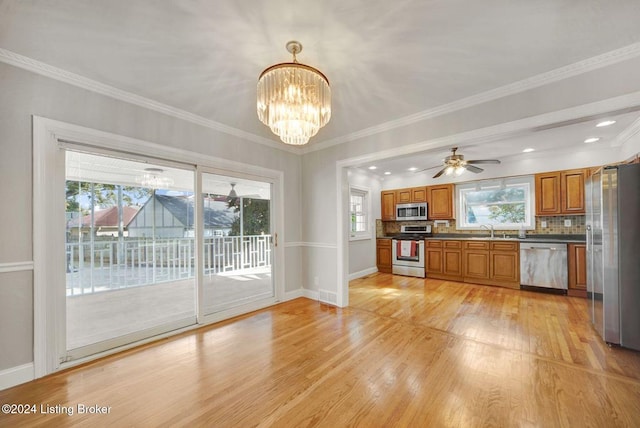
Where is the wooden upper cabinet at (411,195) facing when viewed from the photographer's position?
facing the viewer

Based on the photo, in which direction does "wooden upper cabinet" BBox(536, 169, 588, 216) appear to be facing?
toward the camera

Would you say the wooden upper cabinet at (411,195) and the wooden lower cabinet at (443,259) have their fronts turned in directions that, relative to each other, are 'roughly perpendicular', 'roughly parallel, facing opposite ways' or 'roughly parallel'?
roughly parallel

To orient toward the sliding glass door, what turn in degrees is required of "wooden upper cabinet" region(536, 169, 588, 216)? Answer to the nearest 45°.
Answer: approximately 45° to its right

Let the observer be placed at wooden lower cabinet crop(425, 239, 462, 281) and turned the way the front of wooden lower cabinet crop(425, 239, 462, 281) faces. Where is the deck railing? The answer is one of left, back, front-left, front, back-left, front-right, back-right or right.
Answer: front-right

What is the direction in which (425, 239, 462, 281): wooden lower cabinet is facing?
toward the camera

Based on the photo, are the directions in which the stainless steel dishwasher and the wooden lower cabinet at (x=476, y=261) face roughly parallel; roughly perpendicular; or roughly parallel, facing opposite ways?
roughly parallel

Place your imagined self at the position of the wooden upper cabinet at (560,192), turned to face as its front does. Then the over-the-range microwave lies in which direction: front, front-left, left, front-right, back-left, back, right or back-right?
right

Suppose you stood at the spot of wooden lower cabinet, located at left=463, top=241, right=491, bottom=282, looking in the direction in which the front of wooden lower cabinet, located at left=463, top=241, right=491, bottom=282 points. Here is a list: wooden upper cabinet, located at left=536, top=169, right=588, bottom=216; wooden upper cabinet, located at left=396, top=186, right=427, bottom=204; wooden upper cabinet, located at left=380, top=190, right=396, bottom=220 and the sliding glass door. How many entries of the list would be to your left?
1

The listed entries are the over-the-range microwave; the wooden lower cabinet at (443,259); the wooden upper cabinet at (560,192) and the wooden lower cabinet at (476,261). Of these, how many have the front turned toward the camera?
4

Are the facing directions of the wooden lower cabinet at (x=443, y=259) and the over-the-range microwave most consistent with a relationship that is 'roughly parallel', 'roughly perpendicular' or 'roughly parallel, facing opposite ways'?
roughly parallel
